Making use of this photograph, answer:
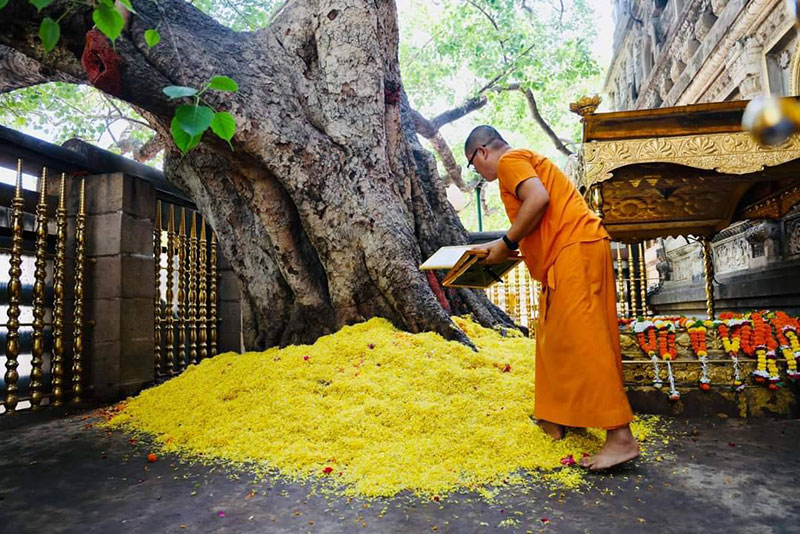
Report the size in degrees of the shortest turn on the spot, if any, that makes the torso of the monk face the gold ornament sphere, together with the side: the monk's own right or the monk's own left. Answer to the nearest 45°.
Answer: approximately 90° to the monk's own left

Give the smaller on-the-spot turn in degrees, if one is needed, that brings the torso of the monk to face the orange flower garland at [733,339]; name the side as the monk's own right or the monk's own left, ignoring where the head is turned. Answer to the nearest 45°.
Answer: approximately 135° to the monk's own right

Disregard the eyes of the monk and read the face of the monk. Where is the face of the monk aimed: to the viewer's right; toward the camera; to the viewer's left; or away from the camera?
to the viewer's left

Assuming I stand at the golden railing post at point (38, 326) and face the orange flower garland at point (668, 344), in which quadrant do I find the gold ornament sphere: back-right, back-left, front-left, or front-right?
front-right

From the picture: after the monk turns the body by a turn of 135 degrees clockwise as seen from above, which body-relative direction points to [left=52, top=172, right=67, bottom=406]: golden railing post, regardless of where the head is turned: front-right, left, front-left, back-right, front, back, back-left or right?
back-left

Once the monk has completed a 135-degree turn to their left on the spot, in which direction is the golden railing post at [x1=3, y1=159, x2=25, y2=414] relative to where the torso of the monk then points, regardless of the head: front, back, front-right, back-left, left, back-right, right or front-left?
back-right

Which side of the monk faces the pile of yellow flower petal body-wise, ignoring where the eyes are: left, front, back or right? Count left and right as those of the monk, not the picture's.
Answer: front

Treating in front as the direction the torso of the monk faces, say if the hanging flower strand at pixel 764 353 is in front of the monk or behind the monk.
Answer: behind

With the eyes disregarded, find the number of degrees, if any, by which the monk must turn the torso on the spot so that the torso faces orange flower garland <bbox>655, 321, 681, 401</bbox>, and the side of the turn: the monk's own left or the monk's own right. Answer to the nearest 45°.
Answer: approximately 135° to the monk's own right

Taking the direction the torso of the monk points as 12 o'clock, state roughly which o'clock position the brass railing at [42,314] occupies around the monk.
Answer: The brass railing is roughly at 12 o'clock from the monk.

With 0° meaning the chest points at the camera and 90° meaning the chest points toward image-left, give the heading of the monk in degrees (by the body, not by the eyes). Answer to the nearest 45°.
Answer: approximately 90°

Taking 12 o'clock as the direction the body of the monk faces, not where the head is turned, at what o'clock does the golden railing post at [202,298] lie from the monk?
The golden railing post is roughly at 1 o'clock from the monk.

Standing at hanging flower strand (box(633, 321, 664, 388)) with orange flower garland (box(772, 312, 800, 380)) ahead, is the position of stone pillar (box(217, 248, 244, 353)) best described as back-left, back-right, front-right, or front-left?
back-left

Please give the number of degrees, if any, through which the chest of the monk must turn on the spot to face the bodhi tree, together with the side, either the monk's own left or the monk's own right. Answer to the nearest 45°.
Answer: approximately 45° to the monk's own right

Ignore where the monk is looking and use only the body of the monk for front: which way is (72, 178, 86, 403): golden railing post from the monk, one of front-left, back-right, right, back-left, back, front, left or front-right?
front

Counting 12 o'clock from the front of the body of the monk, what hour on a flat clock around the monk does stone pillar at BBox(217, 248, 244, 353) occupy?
The stone pillar is roughly at 1 o'clock from the monk.

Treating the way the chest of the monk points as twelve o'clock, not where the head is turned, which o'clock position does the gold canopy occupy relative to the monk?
The gold canopy is roughly at 4 o'clock from the monk.
